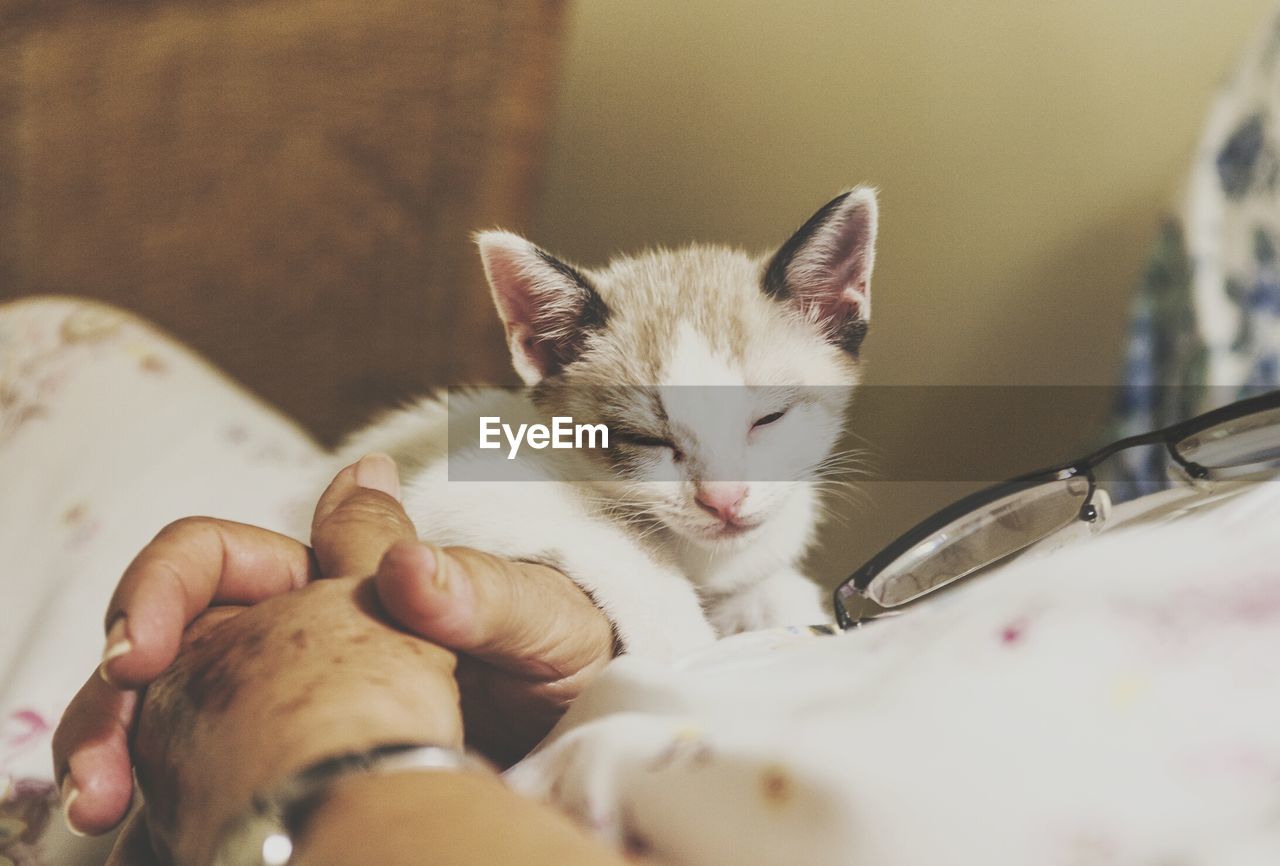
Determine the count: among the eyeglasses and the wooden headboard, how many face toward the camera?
2
